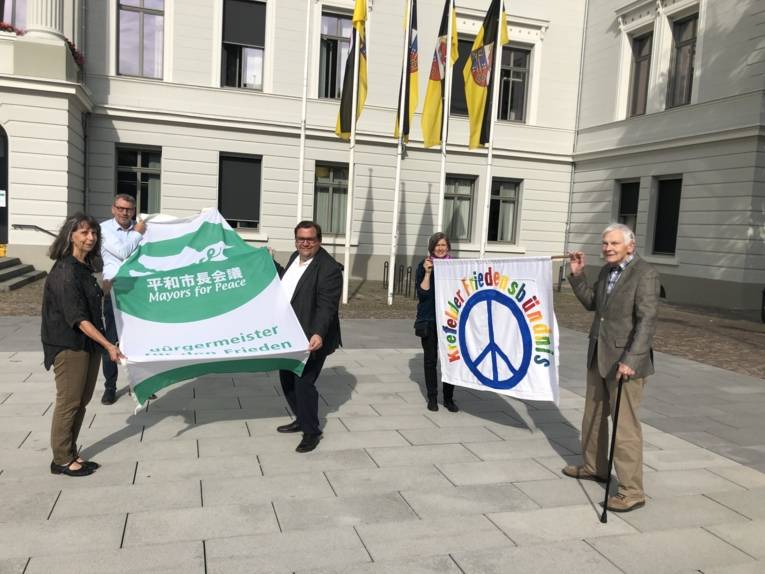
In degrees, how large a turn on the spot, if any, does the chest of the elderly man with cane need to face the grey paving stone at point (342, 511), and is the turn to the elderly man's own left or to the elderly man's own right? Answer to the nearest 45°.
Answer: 0° — they already face it

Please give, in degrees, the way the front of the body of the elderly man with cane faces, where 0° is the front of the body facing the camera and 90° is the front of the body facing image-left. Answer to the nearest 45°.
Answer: approximately 45°

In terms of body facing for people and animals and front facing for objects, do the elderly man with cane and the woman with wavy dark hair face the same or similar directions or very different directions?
very different directions

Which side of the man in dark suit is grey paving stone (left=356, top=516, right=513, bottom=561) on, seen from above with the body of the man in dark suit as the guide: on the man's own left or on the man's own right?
on the man's own left

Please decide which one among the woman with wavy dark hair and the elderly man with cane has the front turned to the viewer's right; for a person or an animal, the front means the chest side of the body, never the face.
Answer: the woman with wavy dark hair
